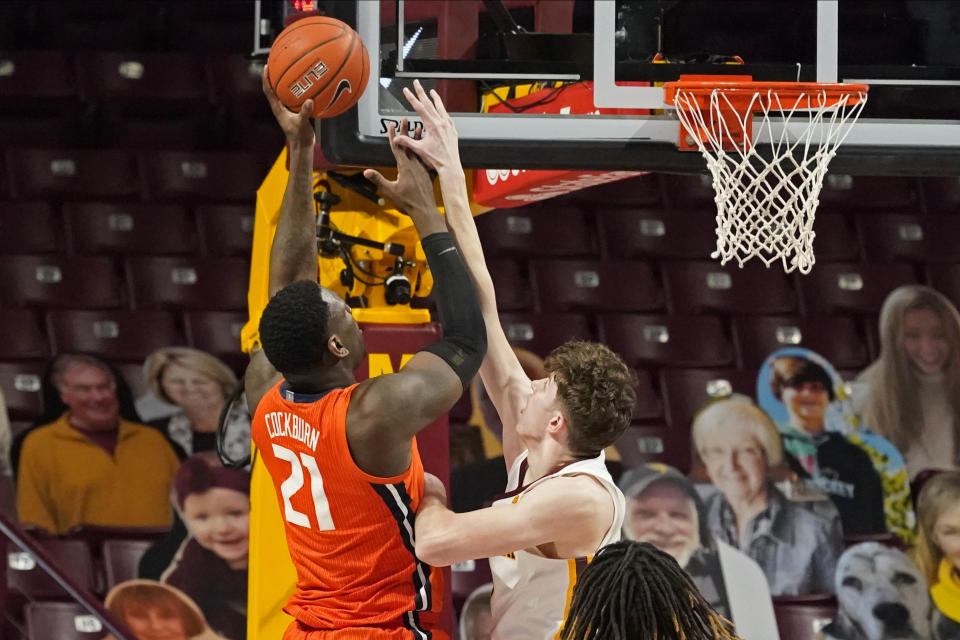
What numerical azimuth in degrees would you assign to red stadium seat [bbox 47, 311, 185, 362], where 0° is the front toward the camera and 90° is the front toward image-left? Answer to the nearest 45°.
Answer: approximately 0°

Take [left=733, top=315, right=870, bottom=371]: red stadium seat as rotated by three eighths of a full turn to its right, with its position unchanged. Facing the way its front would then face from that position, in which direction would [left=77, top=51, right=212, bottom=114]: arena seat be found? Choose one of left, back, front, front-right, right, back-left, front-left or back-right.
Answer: front-left

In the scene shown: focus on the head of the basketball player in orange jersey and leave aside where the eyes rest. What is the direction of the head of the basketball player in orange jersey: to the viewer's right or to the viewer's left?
to the viewer's right

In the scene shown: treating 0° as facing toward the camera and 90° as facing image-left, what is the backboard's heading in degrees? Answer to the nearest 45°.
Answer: approximately 0°

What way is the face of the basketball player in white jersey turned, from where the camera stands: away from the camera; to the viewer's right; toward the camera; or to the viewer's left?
to the viewer's left

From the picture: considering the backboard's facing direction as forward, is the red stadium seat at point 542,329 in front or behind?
behind

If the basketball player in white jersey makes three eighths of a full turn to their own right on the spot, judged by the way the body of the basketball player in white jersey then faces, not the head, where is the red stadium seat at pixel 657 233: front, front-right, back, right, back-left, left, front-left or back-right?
front-left

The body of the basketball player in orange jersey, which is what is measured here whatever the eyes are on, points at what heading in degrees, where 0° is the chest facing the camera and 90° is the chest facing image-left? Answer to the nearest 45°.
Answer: approximately 225°

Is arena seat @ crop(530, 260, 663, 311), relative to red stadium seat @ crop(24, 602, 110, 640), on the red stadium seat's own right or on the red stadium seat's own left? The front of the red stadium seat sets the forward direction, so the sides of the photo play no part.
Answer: on the red stadium seat's own left
